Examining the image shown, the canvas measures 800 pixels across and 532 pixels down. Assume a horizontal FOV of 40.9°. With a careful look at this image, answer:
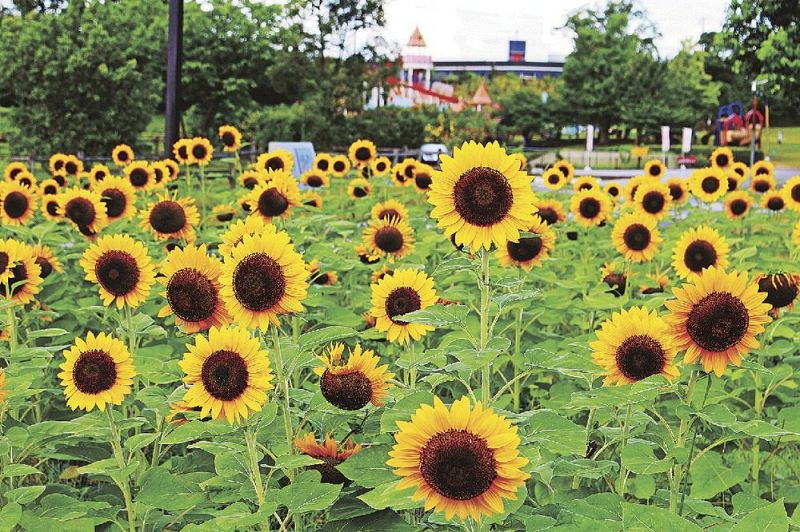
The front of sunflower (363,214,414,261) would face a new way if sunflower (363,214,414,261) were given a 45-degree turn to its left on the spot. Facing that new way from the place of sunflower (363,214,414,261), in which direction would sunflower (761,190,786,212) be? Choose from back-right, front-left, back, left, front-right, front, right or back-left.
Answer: left

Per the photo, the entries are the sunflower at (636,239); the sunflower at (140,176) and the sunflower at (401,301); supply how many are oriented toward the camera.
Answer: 3

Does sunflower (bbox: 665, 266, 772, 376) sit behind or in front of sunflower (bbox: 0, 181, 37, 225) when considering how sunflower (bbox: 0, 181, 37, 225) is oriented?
in front

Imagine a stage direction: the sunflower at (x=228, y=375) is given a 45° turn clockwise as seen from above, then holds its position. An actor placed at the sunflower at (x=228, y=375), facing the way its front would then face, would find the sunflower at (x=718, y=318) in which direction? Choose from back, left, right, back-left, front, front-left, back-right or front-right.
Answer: back-left

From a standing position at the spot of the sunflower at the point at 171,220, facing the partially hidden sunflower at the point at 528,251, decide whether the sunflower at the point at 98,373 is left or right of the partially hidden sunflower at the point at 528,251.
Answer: right

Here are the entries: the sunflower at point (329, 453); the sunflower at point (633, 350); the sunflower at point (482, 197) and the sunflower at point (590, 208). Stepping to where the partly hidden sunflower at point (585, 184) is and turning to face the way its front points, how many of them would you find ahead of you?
4

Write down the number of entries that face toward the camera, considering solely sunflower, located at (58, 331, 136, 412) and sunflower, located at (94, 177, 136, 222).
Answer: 2

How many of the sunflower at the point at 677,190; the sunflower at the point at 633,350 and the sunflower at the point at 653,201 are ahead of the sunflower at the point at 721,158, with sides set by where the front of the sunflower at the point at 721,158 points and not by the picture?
3

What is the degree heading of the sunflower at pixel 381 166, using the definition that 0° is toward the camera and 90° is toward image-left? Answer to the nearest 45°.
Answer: approximately 0°

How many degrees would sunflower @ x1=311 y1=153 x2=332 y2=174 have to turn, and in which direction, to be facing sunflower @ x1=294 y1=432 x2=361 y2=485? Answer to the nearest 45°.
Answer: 0° — it already faces it

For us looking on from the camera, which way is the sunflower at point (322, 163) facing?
facing the viewer

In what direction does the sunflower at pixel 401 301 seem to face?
toward the camera

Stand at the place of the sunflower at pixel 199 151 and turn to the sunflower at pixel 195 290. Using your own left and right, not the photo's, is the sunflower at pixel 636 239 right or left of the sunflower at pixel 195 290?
left

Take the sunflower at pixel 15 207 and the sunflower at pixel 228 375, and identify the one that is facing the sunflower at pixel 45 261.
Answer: the sunflower at pixel 15 207

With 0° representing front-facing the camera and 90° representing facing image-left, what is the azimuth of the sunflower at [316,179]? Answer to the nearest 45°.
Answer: approximately 0°

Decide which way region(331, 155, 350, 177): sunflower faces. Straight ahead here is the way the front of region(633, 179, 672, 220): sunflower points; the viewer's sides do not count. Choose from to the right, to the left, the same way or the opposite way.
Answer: the same way

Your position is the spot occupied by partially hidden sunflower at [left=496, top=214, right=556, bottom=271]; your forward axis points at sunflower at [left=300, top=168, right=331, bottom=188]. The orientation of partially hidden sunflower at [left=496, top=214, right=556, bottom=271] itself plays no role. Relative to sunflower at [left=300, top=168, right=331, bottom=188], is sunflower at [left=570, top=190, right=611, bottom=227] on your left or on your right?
right

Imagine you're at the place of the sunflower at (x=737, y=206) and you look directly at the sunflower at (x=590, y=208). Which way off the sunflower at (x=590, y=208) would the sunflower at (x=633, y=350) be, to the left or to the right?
left

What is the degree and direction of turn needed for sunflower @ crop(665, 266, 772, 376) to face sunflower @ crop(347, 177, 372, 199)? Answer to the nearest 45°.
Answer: approximately 135° to its right

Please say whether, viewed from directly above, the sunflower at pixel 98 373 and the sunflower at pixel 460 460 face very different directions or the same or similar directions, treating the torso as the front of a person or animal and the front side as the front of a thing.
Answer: same or similar directions
